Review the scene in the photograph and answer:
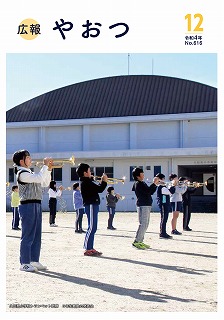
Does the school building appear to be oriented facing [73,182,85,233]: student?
yes

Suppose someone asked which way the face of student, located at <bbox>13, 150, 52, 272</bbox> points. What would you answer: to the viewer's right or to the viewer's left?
to the viewer's right

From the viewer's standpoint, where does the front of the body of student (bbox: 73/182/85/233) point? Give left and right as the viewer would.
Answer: facing to the right of the viewer

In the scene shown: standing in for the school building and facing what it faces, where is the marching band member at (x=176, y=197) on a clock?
The marching band member is roughly at 12 o'clock from the school building.

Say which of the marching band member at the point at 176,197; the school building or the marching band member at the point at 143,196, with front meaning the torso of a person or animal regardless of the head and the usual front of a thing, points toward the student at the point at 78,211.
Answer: the school building

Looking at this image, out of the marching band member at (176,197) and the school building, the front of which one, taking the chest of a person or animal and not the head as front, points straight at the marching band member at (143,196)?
the school building

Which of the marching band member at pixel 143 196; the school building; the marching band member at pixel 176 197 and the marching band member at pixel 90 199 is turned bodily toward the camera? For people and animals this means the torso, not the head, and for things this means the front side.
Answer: the school building

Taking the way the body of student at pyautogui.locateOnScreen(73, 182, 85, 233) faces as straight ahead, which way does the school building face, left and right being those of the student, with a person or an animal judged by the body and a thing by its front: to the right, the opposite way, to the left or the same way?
to the right

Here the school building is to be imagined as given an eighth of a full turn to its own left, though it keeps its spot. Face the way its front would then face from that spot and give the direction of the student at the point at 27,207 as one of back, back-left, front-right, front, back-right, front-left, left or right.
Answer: front-right

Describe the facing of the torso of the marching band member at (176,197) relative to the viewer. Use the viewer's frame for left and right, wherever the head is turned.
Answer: facing to the right of the viewer

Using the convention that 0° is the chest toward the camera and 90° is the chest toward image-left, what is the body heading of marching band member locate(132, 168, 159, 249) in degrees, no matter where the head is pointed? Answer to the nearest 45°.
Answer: approximately 270°

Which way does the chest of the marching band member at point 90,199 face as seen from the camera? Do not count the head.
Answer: to the viewer's right

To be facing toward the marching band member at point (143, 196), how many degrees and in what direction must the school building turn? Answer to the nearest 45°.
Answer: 0° — it already faces them

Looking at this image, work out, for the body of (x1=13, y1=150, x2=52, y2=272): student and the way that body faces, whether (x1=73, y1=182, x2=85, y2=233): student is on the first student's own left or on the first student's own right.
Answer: on the first student's own left

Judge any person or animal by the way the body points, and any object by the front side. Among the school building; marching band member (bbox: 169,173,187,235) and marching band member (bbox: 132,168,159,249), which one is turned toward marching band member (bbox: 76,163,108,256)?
the school building

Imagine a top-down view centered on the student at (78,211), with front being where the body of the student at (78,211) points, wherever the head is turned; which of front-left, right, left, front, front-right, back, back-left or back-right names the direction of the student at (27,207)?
right

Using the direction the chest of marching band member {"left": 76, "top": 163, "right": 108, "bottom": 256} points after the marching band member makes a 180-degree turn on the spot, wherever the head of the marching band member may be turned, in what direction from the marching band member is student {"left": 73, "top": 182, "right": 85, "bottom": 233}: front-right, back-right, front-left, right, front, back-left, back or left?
right
